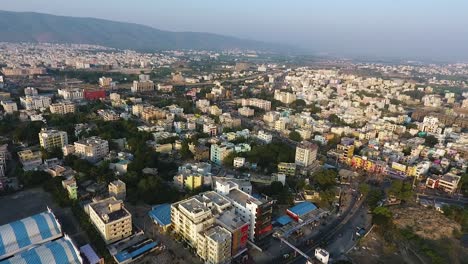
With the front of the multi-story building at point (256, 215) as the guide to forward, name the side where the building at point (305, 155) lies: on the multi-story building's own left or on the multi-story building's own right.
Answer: on the multi-story building's own left

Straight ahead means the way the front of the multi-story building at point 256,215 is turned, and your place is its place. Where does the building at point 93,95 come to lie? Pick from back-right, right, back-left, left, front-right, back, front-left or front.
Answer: back

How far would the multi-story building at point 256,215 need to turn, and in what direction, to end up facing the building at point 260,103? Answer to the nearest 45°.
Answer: approximately 135° to its left

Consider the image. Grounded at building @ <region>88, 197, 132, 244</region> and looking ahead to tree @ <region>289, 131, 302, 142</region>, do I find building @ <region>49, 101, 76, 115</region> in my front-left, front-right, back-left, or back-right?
front-left

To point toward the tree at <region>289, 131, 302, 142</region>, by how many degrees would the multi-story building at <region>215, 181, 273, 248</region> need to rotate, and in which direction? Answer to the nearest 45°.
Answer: approximately 135° to its left

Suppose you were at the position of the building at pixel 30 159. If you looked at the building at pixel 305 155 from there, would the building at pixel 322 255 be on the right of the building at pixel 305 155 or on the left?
right

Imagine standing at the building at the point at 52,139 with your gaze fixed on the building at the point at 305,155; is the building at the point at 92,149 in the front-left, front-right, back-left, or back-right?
front-right

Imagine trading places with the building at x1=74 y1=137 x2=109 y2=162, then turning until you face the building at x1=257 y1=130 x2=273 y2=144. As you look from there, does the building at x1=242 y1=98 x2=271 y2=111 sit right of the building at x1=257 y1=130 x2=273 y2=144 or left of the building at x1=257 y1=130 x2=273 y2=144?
left

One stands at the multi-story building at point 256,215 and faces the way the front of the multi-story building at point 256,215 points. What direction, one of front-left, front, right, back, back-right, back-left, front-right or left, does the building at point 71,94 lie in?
back

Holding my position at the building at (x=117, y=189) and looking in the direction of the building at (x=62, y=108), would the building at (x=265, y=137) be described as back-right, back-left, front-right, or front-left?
front-right

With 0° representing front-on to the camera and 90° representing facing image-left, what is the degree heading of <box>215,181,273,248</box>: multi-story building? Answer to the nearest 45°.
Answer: approximately 315°

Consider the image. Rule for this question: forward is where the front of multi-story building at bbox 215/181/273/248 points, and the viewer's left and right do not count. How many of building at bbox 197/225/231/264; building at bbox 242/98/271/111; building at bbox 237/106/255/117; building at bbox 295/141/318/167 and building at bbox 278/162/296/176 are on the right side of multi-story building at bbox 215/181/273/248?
1
